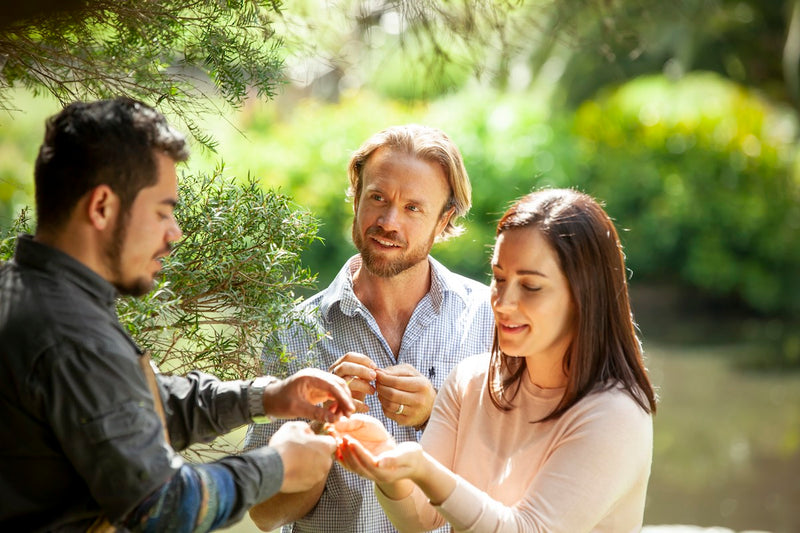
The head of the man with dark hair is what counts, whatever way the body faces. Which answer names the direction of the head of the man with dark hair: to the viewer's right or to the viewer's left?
to the viewer's right

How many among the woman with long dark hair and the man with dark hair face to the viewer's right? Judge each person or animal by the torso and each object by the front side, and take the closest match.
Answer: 1

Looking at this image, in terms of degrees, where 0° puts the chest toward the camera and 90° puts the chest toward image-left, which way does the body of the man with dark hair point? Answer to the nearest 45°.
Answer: approximately 270°

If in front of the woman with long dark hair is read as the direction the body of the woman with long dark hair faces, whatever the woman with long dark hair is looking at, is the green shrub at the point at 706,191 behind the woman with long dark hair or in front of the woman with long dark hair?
behind

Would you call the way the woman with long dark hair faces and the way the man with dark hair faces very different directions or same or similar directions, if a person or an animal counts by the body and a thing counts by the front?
very different directions

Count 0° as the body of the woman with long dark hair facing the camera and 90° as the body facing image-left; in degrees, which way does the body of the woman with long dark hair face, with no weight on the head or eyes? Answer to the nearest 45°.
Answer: approximately 45°
